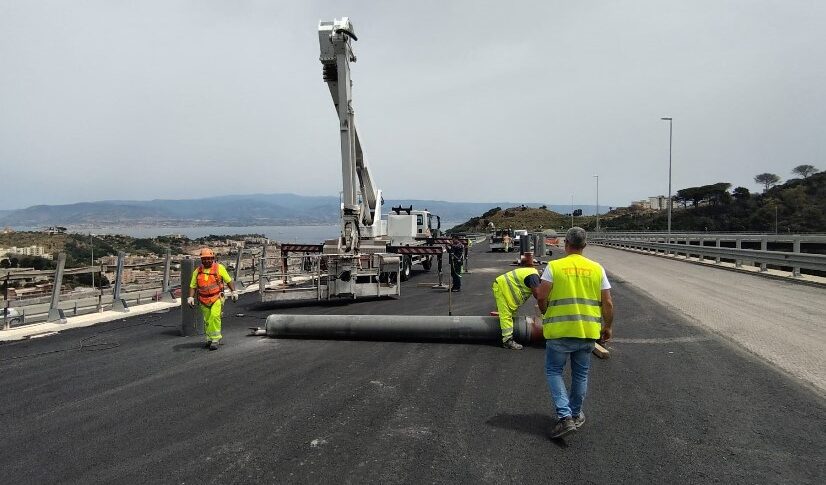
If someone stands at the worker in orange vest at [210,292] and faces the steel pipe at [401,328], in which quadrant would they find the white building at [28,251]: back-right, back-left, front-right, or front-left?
back-left

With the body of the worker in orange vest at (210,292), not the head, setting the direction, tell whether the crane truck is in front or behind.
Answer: behind

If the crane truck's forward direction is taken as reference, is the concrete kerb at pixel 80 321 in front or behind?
behind

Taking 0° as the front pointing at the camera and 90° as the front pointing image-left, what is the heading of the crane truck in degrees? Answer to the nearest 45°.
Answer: approximately 225°

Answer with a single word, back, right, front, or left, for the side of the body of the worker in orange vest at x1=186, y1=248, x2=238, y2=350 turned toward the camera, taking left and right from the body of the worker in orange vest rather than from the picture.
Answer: front

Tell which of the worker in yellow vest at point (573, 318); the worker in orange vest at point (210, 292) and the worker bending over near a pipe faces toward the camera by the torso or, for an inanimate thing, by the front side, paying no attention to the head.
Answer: the worker in orange vest at point (210, 292)

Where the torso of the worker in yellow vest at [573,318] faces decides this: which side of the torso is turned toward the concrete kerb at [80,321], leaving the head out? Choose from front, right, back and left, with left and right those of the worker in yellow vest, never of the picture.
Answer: left

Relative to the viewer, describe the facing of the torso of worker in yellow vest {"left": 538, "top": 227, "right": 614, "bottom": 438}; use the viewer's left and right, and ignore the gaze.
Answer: facing away from the viewer

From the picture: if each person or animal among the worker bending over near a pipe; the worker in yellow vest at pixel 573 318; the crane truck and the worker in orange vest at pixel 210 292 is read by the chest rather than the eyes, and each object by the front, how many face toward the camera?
1

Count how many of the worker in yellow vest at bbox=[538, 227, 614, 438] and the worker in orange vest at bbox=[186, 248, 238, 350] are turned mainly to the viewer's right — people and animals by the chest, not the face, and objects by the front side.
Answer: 0

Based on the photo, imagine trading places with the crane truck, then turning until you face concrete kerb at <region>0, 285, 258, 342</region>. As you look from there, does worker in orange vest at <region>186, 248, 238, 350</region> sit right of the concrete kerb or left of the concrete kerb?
left

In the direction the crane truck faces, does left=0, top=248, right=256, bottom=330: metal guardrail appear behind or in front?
behind

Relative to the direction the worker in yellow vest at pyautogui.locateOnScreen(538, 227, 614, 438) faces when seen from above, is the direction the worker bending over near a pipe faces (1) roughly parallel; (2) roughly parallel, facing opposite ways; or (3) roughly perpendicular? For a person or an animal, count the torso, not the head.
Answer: roughly perpendicular

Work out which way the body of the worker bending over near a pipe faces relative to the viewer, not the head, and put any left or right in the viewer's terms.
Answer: facing to the right of the viewer
